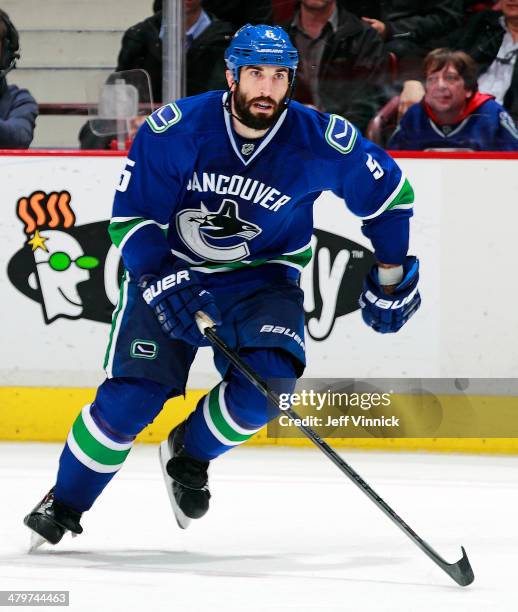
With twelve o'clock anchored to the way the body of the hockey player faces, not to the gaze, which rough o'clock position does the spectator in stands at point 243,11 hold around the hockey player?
The spectator in stands is roughly at 6 o'clock from the hockey player.

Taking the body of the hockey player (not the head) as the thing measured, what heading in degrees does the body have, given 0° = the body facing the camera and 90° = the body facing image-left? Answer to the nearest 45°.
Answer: approximately 0°

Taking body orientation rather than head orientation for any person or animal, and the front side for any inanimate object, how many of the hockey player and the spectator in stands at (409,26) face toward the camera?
2

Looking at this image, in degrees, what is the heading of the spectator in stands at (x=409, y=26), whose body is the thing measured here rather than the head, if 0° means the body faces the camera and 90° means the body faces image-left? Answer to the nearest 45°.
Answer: approximately 0°

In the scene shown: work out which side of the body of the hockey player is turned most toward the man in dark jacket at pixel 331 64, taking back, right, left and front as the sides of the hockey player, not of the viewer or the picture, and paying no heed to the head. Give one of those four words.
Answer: back

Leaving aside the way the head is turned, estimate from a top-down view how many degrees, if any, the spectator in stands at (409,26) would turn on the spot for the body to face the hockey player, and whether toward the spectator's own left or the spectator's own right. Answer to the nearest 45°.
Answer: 0° — they already face them

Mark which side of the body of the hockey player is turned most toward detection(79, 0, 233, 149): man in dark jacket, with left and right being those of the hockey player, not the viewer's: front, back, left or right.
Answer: back
